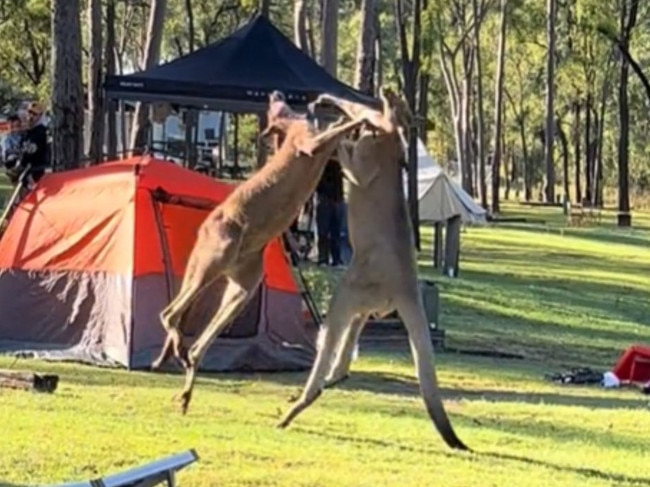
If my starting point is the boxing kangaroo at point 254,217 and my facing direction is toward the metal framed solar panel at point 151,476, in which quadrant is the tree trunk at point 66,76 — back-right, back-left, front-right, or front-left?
back-right

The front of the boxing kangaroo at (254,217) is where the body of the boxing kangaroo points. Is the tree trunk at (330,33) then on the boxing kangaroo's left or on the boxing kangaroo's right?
on the boxing kangaroo's left

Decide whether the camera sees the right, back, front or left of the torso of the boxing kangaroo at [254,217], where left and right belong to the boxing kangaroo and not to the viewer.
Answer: right

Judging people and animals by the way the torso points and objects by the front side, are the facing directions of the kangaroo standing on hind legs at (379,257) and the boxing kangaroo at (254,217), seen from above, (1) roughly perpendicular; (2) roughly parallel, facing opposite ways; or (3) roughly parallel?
roughly parallel, facing opposite ways

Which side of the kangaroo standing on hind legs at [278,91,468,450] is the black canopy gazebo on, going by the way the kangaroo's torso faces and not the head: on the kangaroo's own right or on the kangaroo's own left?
on the kangaroo's own right

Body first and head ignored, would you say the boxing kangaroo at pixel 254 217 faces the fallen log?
no

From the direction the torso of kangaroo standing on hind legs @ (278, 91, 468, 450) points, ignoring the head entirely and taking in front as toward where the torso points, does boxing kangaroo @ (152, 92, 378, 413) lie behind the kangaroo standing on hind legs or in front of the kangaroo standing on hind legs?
in front

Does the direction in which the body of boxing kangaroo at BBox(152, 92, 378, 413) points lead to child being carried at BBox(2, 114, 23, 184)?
no

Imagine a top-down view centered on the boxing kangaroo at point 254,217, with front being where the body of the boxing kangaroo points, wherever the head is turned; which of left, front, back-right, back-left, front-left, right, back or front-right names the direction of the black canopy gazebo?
left

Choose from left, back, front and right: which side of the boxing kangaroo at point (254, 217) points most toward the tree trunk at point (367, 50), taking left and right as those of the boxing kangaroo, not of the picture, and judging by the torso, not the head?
left

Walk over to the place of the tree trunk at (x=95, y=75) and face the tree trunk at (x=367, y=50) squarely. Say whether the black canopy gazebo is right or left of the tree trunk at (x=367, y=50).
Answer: right

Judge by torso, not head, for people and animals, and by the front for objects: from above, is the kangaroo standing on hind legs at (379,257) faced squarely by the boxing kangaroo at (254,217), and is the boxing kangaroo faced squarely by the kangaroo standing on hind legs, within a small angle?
yes

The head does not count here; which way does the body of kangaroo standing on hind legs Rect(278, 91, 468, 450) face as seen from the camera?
to the viewer's left

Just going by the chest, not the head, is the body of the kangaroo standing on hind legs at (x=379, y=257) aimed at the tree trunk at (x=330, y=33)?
no

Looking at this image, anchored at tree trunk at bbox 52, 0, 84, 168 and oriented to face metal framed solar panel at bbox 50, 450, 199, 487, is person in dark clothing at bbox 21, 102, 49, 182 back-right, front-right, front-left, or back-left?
front-right

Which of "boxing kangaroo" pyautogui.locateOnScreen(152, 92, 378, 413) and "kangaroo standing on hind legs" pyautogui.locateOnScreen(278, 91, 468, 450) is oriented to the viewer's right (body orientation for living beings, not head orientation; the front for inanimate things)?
the boxing kangaroo

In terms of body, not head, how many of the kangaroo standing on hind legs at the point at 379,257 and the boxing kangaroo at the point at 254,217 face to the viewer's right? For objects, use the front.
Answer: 1

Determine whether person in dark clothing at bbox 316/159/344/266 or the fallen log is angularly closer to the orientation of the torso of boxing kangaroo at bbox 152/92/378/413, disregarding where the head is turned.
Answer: the person in dark clothing

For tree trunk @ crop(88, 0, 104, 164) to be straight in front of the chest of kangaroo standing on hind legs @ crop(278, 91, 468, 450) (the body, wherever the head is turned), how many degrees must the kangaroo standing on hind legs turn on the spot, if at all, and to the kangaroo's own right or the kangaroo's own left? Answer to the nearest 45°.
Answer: approximately 90° to the kangaroo's own right
